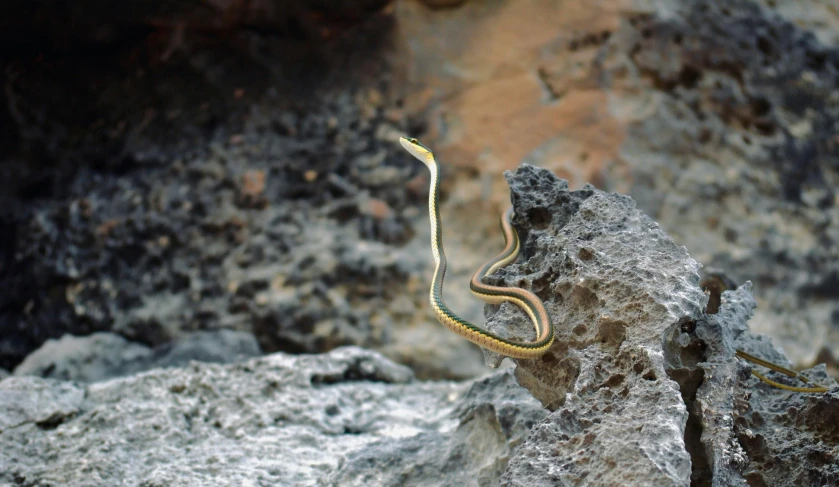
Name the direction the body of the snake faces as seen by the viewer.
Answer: to the viewer's left

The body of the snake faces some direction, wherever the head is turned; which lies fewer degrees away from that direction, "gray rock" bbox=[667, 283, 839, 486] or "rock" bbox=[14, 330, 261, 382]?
the rock

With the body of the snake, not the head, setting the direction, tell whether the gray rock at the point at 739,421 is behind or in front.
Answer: behind

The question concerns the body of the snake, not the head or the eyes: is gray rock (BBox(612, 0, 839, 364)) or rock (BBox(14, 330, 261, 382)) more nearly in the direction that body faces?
the rock

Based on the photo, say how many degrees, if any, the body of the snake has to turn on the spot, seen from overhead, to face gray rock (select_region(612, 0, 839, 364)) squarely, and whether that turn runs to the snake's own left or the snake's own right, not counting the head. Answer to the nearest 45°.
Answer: approximately 135° to the snake's own right
